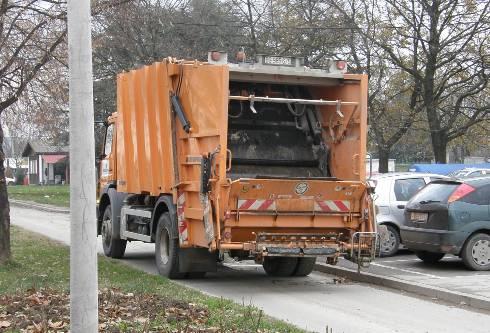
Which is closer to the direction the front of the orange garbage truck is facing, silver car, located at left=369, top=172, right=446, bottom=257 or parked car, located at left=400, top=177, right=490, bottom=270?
the silver car

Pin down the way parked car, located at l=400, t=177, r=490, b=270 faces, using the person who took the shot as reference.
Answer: facing away from the viewer and to the right of the viewer

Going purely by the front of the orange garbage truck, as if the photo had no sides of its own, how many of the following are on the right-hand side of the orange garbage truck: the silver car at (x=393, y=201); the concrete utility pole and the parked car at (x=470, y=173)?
2

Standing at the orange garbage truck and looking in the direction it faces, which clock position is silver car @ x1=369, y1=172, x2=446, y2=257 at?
The silver car is roughly at 3 o'clock from the orange garbage truck.

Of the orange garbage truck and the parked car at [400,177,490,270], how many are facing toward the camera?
0

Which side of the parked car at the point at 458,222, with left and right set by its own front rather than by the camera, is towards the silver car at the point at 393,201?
left

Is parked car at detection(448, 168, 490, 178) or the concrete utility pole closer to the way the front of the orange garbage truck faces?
the parked car

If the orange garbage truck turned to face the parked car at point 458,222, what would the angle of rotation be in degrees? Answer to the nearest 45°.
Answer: approximately 135° to its right

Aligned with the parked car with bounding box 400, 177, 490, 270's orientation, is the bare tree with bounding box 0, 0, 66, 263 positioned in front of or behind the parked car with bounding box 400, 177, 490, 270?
behind

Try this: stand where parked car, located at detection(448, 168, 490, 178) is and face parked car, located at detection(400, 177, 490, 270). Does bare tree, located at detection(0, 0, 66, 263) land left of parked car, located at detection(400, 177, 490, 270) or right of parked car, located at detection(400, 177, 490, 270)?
right

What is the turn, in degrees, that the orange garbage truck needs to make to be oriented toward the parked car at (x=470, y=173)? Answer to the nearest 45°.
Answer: approximately 90° to its right

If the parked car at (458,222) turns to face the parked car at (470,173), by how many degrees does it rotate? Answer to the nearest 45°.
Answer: approximately 45° to its left

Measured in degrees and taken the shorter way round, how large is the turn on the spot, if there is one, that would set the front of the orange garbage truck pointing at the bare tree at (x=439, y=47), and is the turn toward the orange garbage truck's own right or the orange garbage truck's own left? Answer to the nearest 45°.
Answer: approximately 90° to the orange garbage truck's own right

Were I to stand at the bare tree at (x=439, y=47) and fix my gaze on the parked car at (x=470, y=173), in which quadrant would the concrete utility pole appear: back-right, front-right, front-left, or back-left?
front-right

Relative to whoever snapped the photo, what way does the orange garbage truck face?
facing away from the viewer and to the left of the viewer
